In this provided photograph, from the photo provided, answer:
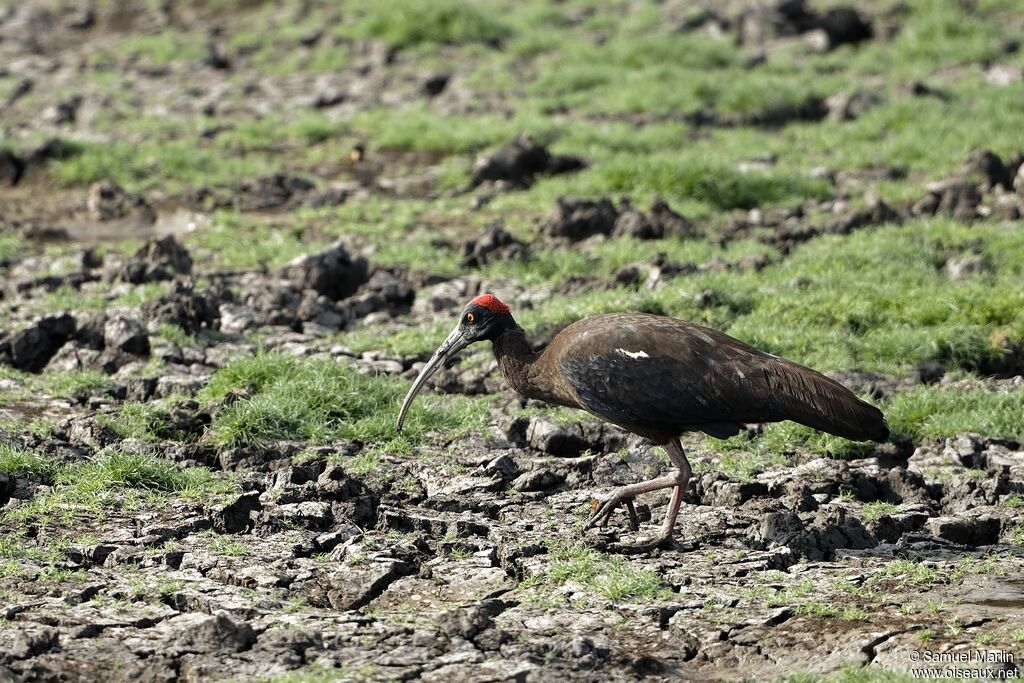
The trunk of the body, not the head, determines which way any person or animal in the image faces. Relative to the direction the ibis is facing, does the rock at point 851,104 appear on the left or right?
on its right

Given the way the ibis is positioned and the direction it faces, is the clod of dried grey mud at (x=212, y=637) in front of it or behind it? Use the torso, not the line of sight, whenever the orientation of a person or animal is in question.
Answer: in front

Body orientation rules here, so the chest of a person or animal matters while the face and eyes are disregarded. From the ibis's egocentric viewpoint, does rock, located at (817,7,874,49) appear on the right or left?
on its right

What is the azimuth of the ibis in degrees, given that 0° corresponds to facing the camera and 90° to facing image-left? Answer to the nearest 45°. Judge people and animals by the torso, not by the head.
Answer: approximately 90°

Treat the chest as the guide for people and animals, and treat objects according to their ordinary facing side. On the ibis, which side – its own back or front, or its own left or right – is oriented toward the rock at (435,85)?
right

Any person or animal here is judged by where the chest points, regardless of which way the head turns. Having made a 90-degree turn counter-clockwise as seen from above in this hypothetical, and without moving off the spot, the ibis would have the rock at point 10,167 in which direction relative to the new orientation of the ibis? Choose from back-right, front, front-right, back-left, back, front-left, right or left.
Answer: back-right

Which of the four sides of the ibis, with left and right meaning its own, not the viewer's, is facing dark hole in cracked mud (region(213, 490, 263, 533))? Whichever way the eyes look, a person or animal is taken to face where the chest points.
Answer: front

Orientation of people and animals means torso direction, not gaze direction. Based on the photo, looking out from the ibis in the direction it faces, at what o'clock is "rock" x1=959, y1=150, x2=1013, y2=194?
The rock is roughly at 4 o'clock from the ibis.

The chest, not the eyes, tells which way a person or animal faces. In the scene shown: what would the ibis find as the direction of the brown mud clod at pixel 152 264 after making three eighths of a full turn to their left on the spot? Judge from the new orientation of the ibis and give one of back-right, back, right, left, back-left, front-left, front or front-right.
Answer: back

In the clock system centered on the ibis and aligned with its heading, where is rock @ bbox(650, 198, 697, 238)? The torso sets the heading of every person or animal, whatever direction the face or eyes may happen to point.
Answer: The rock is roughly at 3 o'clock from the ibis.

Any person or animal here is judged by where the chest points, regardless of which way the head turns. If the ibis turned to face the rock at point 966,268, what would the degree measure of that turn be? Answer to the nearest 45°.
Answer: approximately 135° to its right

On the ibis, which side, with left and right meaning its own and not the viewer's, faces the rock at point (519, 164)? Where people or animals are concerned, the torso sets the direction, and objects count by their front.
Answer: right

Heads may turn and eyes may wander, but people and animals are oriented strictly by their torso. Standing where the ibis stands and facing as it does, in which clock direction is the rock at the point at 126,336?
The rock is roughly at 1 o'clock from the ibis.

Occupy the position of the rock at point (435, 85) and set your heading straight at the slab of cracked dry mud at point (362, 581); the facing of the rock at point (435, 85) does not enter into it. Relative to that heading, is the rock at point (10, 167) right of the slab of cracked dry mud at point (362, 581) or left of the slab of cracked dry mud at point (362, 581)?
right

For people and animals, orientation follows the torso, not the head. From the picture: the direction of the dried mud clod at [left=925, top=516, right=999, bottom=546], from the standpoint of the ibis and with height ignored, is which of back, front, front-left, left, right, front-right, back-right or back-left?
back
